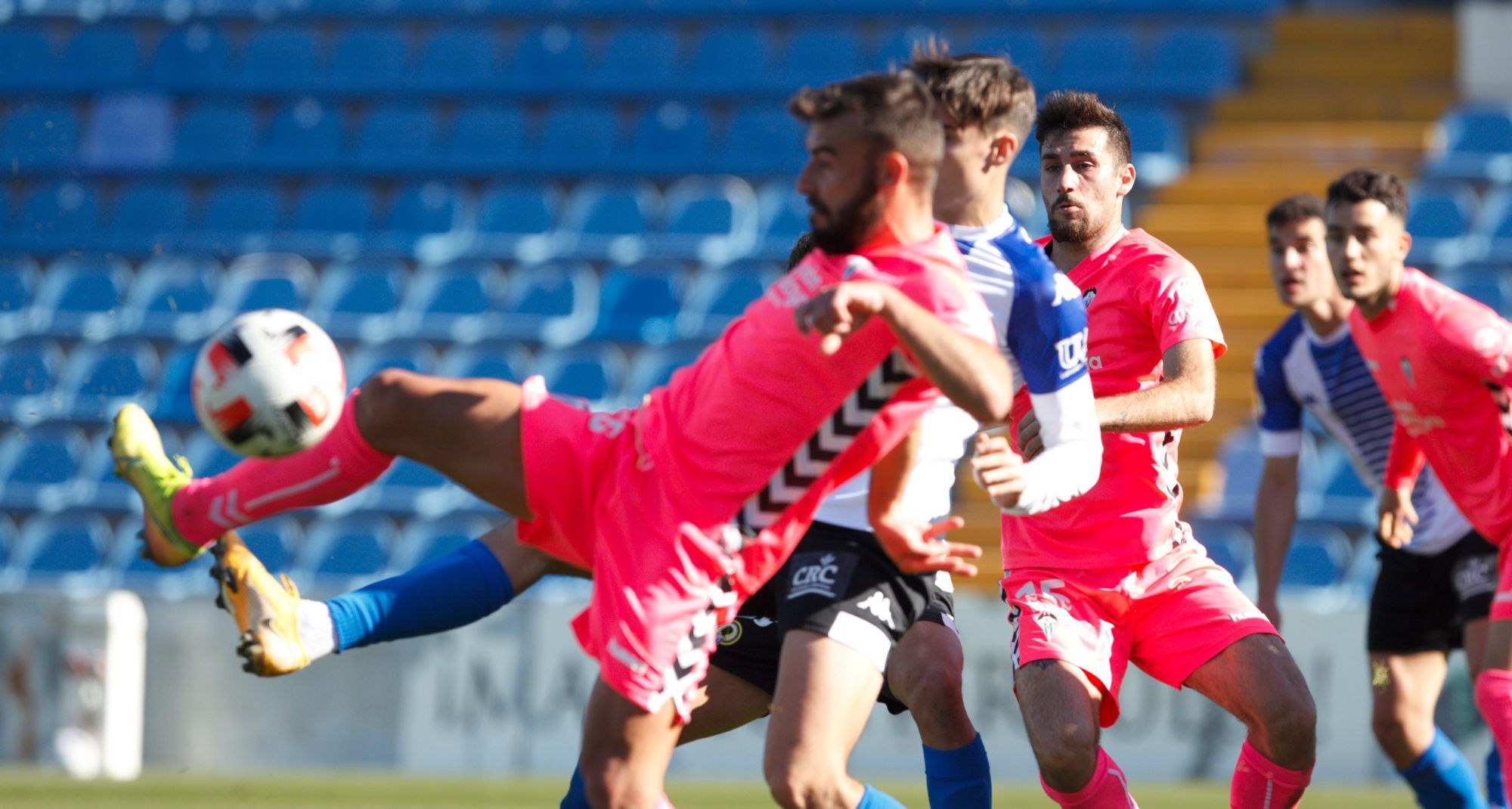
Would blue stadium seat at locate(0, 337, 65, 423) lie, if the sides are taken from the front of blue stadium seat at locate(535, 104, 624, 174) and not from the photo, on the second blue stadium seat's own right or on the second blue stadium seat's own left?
on the second blue stadium seat's own right

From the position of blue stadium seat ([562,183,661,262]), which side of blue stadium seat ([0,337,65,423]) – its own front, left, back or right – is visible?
left

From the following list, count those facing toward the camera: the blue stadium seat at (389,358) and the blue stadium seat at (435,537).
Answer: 2

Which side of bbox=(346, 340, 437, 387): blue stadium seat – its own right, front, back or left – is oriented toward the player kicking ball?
front

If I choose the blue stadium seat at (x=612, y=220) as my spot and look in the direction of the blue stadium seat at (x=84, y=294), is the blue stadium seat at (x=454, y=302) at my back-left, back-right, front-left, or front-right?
front-left

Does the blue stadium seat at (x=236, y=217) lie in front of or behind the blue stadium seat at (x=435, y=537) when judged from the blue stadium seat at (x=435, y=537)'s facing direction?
behind

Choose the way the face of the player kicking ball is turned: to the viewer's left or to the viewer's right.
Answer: to the viewer's left

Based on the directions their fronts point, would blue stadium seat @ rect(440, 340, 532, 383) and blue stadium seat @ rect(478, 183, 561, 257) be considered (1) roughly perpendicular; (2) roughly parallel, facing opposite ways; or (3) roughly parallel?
roughly parallel

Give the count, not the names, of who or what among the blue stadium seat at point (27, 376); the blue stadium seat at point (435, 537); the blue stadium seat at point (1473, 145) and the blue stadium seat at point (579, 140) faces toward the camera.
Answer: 4

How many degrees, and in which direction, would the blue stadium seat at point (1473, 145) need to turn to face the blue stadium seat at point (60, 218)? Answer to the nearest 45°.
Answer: approximately 90° to its right

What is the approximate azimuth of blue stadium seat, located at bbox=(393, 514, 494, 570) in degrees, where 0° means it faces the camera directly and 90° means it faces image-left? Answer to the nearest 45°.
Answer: approximately 0°

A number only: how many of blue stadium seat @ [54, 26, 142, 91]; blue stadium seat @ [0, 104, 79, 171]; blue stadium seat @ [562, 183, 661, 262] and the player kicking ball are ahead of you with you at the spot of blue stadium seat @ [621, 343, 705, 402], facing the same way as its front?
1

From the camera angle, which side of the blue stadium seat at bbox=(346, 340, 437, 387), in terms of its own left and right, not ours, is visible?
front

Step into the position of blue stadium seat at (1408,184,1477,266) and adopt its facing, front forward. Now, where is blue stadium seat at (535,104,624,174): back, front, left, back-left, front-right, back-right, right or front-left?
right
